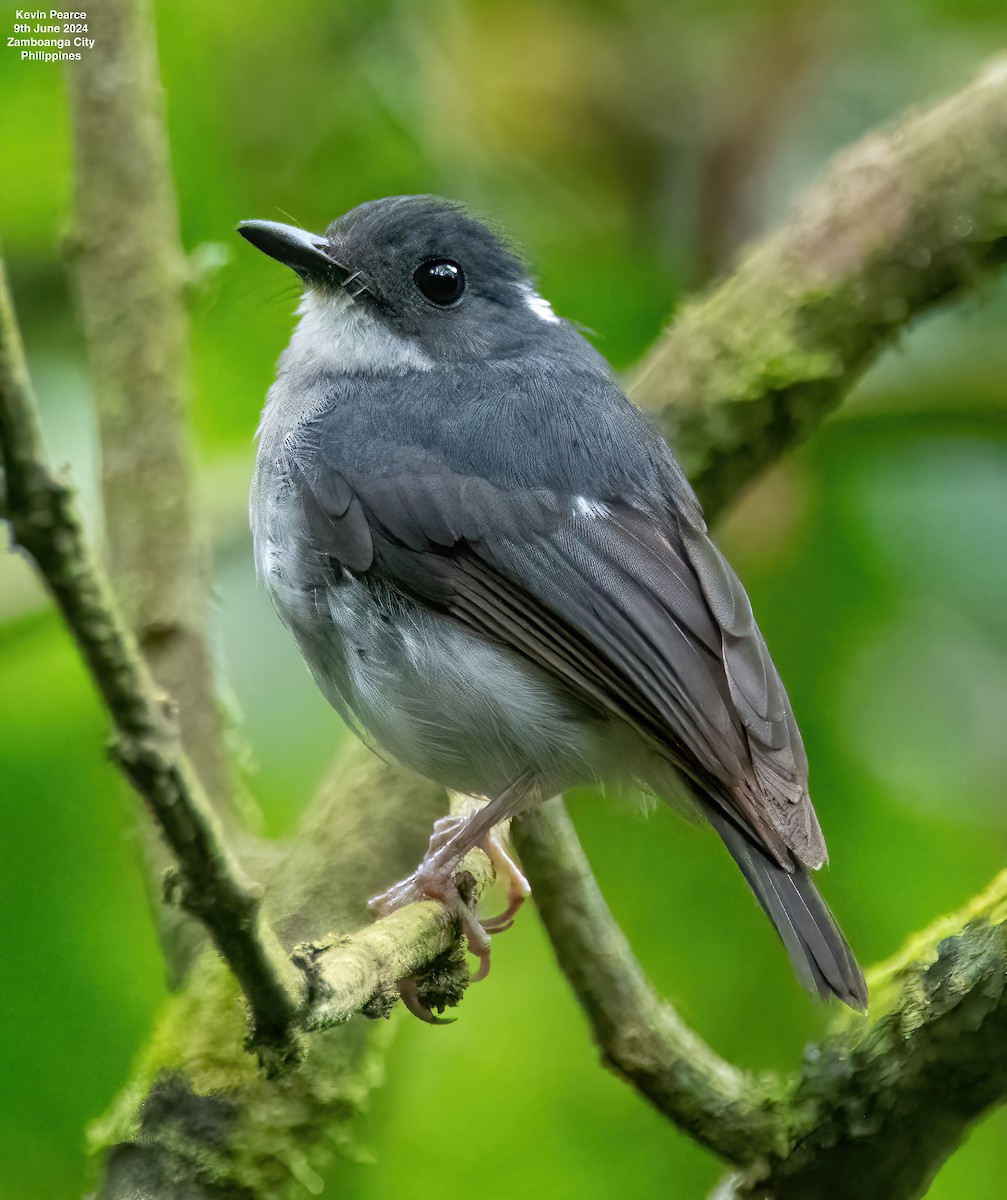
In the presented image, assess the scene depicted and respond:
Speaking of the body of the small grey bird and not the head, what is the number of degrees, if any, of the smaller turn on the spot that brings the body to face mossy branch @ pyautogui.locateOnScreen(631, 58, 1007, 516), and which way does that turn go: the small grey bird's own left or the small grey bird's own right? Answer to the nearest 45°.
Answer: approximately 135° to the small grey bird's own right

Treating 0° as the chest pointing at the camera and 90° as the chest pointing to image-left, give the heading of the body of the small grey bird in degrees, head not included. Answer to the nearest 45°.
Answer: approximately 90°
